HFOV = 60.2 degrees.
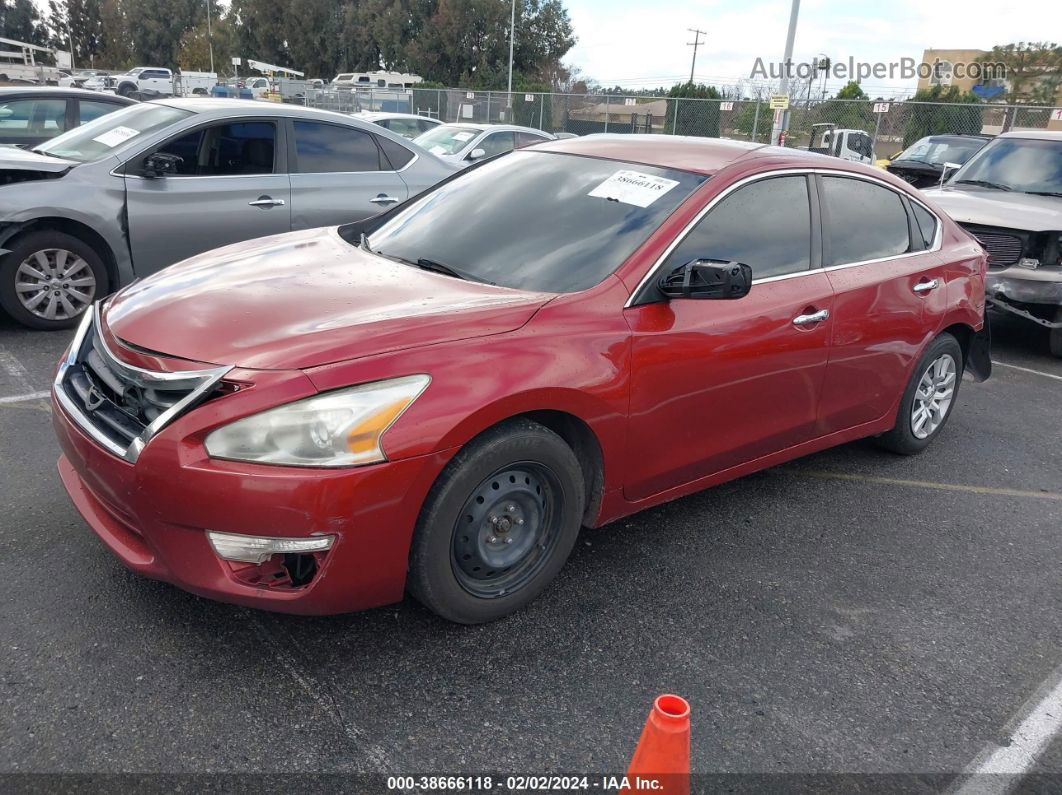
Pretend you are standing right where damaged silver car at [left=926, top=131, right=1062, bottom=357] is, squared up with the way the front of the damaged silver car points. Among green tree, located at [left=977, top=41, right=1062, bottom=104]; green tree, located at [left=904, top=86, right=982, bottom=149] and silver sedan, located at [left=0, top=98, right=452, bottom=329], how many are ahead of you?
1

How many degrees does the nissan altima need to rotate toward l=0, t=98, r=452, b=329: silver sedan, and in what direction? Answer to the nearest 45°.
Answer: approximately 90° to its right

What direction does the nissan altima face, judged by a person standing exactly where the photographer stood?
facing the viewer and to the left of the viewer

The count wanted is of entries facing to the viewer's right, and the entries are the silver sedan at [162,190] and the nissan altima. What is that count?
0

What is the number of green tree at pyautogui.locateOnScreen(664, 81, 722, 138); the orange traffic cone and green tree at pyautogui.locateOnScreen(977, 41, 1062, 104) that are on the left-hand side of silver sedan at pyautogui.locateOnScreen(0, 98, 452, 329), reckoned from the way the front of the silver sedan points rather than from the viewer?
1

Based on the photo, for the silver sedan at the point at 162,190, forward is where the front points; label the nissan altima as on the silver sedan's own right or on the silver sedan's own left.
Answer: on the silver sedan's own left

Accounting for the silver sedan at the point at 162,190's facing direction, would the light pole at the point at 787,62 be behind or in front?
behind

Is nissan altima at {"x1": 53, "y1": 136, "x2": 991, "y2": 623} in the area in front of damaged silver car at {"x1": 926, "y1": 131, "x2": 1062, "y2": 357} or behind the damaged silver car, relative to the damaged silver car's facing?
in front

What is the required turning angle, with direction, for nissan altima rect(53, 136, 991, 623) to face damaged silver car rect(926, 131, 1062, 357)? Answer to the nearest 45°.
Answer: approximately 180°

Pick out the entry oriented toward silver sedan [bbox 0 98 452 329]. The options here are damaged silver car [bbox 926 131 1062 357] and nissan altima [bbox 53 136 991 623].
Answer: the damaged silver car

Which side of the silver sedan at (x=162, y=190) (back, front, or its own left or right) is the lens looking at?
left

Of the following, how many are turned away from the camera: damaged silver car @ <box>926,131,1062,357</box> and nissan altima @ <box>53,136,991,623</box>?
0

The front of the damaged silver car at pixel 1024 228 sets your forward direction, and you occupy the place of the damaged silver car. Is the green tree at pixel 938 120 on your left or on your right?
on your right
